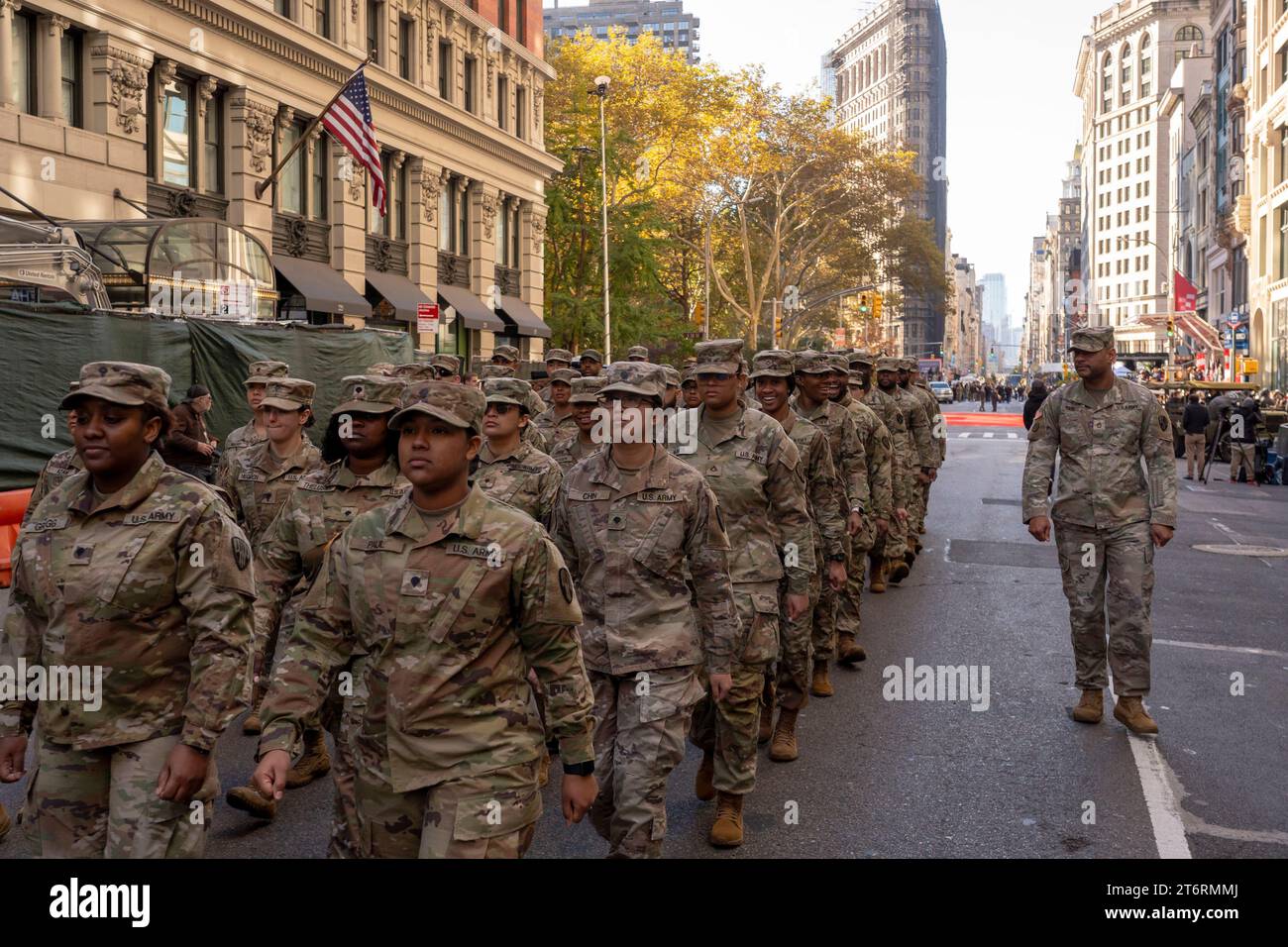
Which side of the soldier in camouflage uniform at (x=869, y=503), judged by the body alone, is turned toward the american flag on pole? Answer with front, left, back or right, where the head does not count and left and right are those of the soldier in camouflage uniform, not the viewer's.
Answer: right

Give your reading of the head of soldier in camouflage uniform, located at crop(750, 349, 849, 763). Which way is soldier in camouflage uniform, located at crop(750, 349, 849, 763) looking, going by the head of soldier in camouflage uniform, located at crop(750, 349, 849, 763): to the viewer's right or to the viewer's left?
to the viewer's left

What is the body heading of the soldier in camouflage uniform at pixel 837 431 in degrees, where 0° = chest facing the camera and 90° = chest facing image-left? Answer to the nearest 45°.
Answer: approximately 0°

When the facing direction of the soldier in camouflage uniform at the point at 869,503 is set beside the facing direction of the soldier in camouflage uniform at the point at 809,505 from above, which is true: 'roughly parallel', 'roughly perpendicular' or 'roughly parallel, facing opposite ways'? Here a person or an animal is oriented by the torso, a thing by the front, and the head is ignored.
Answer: roughly parallel

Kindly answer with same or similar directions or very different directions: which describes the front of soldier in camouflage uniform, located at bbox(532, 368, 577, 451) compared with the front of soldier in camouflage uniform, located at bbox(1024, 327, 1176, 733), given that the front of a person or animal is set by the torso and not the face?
same or similar directions

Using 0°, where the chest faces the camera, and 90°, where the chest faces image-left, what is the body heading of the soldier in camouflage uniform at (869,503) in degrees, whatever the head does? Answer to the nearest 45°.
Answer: approximately 45°

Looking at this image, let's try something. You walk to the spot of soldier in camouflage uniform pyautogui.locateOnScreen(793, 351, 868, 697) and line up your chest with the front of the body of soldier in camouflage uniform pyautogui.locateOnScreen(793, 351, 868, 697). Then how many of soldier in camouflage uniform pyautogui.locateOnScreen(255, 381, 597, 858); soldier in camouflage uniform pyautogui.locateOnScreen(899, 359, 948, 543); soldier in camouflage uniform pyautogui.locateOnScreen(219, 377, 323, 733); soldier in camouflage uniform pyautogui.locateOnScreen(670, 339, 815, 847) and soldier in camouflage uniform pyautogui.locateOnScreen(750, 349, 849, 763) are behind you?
1

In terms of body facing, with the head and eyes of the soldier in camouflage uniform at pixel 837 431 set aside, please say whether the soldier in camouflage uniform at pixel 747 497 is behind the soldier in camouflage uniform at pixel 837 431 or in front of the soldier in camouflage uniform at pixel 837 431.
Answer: in front

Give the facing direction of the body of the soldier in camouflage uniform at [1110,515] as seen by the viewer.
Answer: toward the camera

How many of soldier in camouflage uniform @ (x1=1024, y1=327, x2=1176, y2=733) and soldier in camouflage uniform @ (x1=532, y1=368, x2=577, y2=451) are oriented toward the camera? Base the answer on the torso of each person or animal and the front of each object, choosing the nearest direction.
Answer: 2

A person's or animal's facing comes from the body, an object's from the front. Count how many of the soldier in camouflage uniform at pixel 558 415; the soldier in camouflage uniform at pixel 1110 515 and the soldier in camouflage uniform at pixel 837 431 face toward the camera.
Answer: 3

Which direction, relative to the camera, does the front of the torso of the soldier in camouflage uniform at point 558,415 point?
toward the camera
